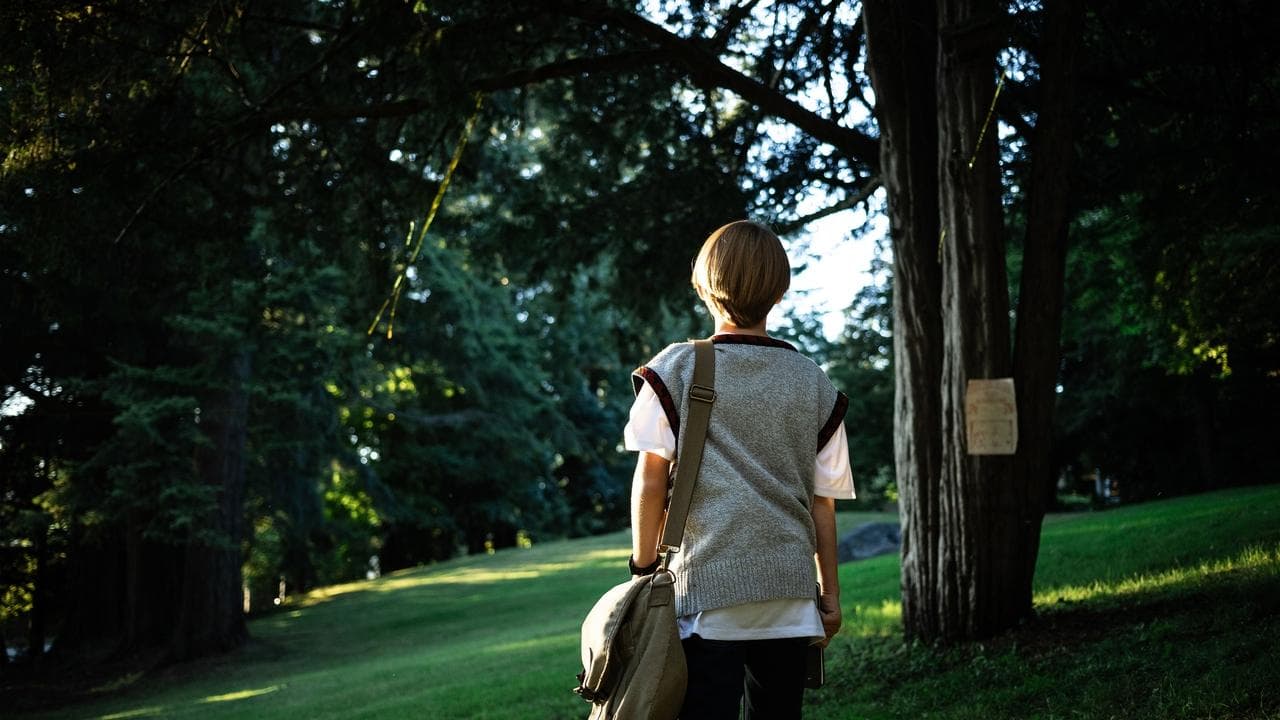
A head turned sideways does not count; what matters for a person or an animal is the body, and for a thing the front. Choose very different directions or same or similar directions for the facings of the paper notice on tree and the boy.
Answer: very different directions

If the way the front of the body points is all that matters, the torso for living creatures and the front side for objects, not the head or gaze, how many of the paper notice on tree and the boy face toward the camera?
1

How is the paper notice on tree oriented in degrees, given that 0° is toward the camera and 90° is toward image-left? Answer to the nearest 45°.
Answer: approximately 0°

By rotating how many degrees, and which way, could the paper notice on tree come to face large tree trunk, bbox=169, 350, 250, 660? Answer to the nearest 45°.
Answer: approximately 135° to its right

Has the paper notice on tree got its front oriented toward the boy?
yes

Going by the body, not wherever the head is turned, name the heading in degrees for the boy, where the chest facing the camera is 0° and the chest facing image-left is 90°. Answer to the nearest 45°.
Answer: approximately 180°

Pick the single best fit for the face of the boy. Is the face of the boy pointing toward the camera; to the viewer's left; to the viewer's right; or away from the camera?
away from the camera

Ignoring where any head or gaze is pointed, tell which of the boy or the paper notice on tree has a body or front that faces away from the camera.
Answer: the boy

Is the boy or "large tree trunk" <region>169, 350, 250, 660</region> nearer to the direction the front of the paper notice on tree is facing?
the boy
